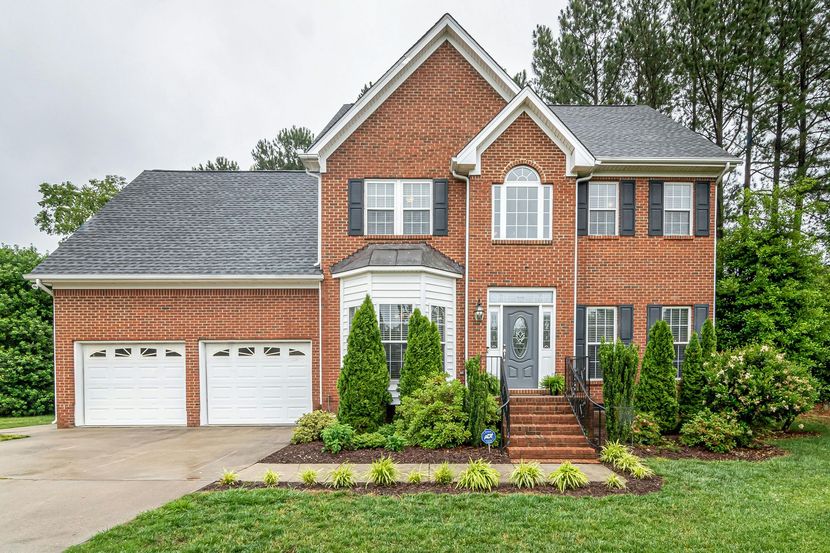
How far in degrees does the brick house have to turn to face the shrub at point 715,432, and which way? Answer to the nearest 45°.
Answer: approximately 45° to its left

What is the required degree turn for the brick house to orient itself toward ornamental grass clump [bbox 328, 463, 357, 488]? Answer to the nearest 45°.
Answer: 0° — it already faces it

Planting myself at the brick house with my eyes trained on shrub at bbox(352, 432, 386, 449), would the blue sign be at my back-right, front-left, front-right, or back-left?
front-left

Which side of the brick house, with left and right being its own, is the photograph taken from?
front

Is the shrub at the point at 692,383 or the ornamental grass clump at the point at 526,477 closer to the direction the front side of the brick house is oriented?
the ornamental grass clump

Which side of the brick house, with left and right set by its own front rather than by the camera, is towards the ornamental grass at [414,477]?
front

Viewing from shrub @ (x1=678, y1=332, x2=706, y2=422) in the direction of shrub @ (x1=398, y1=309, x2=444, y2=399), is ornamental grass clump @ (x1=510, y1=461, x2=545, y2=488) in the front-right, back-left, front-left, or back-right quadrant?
front-left

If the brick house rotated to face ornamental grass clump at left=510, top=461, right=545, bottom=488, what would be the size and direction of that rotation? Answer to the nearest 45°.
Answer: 0° — it already faces it

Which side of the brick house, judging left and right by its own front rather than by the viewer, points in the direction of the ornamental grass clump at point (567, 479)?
front

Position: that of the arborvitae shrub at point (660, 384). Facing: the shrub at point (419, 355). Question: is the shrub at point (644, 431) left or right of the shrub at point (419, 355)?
left
